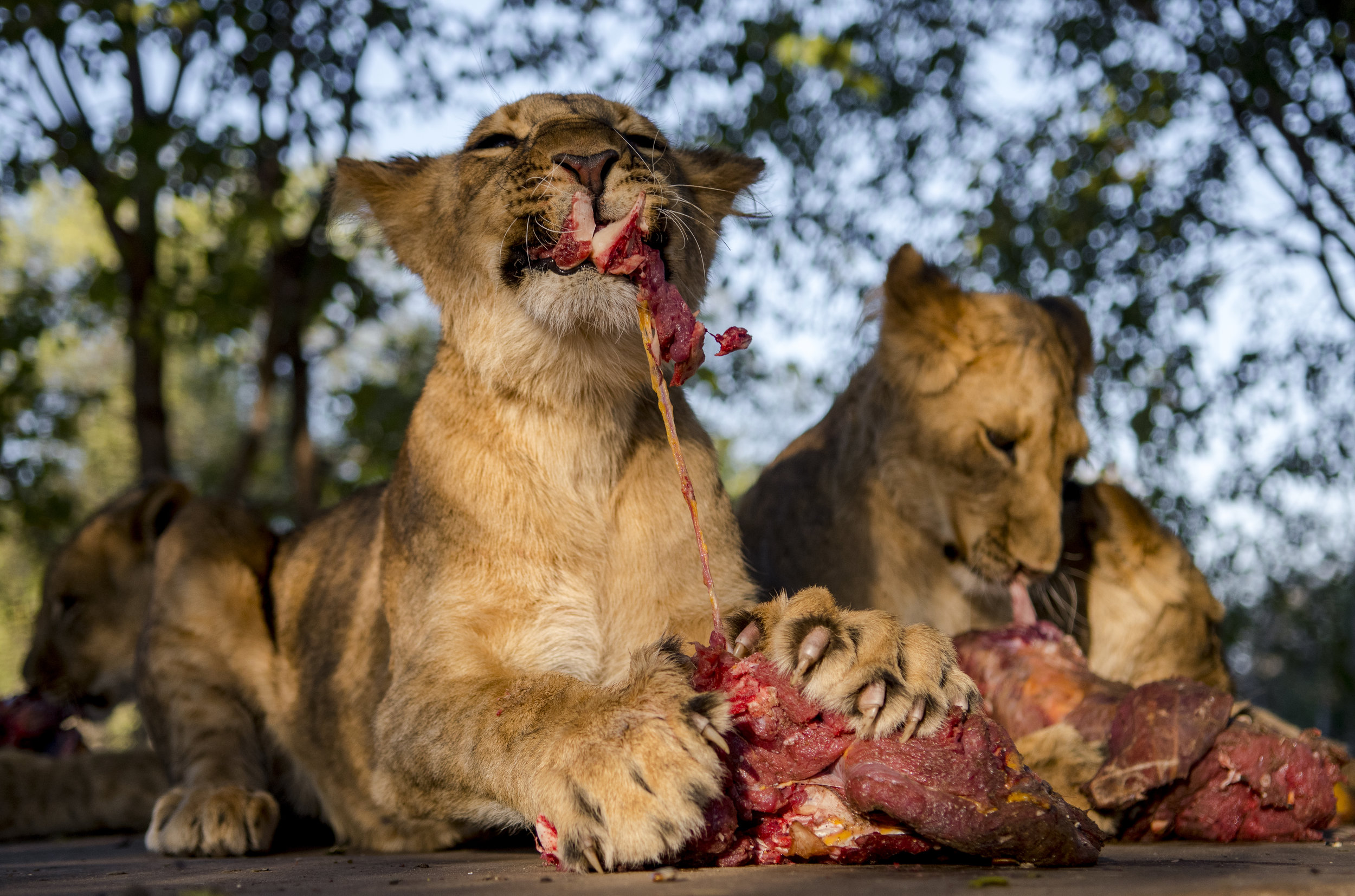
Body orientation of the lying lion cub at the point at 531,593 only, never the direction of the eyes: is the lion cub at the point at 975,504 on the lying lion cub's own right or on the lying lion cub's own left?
on the lying lion cub's own left

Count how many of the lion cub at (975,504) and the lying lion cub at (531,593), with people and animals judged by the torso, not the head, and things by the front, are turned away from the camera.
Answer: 0

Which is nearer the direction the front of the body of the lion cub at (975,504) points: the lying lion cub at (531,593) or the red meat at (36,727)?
the lying lion cub

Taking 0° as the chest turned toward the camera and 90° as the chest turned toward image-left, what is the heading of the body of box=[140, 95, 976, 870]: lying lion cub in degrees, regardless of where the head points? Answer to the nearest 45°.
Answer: approximately 315°

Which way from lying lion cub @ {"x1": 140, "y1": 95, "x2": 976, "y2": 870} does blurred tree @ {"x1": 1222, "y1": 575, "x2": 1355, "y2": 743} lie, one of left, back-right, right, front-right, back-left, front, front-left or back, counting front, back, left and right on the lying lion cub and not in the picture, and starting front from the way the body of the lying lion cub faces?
left

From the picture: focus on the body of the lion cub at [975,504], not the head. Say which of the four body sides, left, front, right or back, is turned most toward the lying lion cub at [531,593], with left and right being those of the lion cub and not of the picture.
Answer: right

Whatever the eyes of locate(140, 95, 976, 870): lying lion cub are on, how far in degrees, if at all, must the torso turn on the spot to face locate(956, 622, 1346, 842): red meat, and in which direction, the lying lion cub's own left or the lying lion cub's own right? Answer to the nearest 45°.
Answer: approximately 45° to the lying lion cub's own left

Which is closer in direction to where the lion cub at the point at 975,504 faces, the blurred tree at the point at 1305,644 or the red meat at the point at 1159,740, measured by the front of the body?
the red meat

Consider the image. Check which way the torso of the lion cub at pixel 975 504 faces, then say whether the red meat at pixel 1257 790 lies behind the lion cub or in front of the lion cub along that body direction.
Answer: in front

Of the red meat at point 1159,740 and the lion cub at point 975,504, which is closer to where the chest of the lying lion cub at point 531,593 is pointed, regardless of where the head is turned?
the red meat

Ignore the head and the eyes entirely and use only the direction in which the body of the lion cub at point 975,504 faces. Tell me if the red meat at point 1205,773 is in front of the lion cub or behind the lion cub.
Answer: in front
